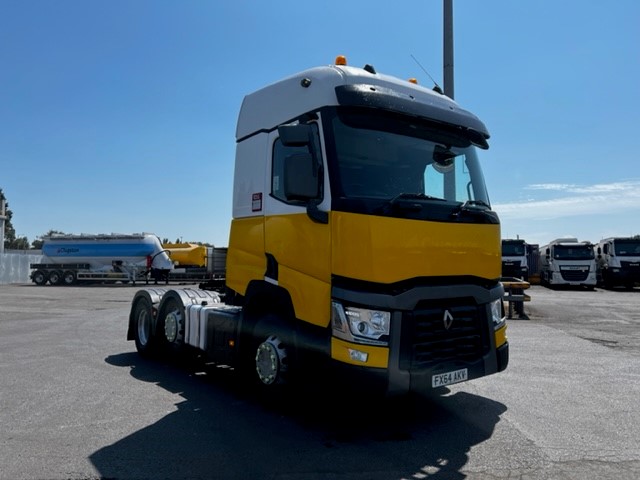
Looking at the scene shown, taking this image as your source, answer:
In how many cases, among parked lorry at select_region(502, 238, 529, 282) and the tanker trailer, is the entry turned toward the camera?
1

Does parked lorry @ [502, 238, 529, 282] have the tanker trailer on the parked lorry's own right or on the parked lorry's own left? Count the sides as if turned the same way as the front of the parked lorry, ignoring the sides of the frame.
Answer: on the parked lorry's own right

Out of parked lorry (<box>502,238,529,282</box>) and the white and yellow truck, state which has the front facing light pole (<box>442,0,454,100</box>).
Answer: the parked lorry

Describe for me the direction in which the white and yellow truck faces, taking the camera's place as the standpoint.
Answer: facing the viewer and to the right of the viewer

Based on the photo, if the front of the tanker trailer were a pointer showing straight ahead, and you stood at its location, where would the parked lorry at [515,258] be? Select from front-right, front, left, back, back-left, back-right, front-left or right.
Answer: front-right

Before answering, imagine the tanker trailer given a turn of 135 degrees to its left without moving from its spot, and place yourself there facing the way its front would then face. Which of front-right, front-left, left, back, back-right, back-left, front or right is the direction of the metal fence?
front

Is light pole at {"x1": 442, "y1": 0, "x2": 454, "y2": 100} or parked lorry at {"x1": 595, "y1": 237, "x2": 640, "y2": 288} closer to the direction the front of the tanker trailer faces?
the parked lorry

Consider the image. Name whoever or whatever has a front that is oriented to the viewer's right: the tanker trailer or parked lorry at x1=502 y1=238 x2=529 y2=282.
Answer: the tanker trailer

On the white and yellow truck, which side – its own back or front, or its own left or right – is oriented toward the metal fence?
back

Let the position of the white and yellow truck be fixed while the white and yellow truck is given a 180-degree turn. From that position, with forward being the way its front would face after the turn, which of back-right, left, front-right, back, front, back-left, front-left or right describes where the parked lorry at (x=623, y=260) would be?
right

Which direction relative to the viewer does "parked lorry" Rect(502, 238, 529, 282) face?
toward the camera

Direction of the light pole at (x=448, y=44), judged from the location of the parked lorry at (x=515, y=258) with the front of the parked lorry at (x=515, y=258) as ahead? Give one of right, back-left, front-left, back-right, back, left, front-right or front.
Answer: front

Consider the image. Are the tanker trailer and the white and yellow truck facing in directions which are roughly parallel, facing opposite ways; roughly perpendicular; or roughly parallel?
roughly perpendicular

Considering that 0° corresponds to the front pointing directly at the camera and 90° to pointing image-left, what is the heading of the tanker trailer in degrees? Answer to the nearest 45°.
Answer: approximately 270°

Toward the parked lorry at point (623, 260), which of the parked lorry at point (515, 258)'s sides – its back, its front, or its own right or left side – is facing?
left

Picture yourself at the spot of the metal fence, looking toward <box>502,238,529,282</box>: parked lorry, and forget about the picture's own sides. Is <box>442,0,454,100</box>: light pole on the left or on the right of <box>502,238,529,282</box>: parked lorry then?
right

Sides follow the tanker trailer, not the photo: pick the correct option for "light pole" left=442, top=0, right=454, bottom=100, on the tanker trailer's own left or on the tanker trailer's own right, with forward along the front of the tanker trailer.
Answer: on the tanker trailer's own right

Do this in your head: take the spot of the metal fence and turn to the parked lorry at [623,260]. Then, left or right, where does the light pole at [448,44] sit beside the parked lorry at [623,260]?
right
